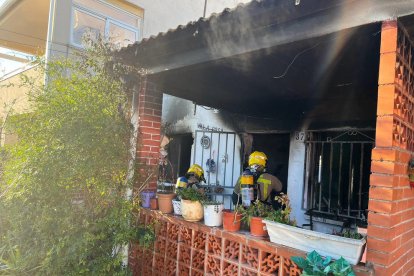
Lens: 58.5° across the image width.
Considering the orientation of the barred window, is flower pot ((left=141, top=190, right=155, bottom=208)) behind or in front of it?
in front

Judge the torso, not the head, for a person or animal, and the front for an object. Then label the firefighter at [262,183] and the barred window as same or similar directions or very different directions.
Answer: very different directions

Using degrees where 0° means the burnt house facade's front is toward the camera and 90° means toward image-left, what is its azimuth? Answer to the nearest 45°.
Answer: approximately 45°
